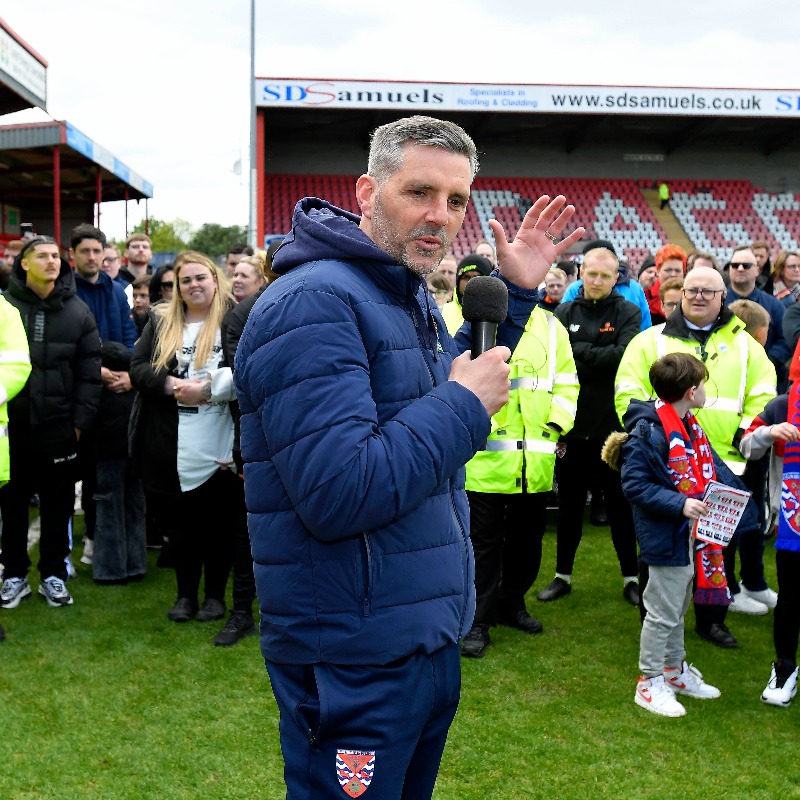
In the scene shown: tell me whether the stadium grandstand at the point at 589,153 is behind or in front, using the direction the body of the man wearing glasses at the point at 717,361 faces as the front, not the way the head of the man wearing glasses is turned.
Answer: behind

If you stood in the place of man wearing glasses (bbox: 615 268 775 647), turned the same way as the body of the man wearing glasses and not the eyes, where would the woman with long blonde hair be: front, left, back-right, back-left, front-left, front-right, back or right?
right

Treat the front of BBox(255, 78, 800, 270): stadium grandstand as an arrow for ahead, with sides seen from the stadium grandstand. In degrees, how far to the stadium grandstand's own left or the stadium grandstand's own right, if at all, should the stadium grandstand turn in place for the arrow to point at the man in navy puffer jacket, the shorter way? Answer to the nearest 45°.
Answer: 0° — it already faces them

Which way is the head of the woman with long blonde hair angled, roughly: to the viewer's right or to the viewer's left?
to the viewer's right

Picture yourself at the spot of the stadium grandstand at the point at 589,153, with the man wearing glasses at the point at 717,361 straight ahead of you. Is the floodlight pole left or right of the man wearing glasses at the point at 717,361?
right

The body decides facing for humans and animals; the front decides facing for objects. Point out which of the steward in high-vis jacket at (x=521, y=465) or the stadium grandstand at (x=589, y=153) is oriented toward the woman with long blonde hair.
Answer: the stadium grandstand

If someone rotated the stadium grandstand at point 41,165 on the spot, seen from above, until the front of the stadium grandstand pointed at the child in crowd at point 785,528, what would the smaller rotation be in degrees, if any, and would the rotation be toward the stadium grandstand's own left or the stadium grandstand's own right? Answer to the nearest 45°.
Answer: approximately 90° to the stadium grandstand's own right

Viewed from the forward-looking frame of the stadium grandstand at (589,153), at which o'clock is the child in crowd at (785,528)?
The child in crowd is roughly at 12 o'clock from the stadium grandstand.

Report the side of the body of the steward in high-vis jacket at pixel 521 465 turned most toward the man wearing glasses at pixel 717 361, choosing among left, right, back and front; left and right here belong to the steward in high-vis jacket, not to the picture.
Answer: left

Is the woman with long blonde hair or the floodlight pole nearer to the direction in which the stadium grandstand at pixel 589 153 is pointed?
the woman with long blonde hair

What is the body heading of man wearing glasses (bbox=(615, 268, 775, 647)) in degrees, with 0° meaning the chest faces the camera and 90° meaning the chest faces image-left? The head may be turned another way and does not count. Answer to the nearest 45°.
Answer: approximately 0°
